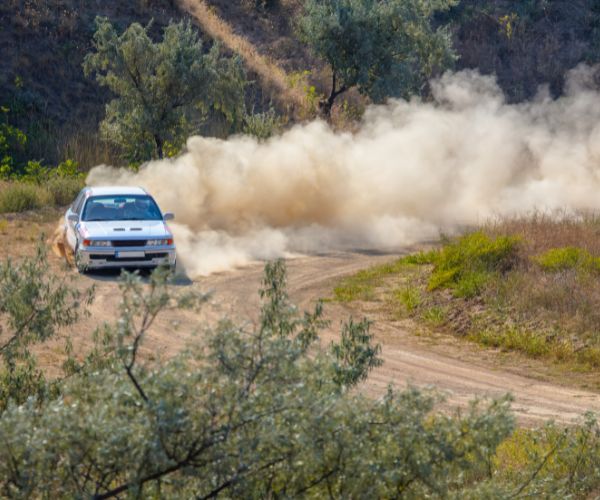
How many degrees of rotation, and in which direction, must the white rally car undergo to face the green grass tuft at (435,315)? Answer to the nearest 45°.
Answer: approximately 45° to its left

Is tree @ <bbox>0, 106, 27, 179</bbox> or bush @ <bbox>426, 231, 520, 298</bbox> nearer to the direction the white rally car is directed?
the bush

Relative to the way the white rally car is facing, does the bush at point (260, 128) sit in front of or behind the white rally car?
behind

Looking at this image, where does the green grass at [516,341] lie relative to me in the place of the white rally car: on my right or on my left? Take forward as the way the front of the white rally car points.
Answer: on my left

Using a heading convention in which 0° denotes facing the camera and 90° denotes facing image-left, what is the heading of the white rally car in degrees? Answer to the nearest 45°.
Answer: approximately 0°

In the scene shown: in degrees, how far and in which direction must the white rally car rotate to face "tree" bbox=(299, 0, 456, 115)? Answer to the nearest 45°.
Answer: approximately 135° to its left

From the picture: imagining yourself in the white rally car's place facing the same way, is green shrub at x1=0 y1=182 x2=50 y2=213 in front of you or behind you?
behind

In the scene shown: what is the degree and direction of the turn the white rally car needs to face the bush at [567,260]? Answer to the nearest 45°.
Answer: approximately 90° to its left

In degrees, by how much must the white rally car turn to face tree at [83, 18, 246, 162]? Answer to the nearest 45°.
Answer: approximately 180°
